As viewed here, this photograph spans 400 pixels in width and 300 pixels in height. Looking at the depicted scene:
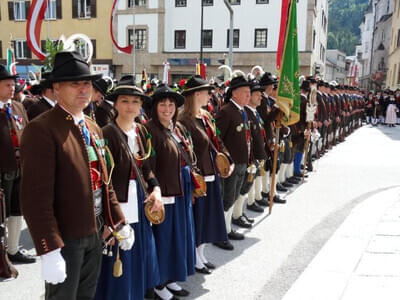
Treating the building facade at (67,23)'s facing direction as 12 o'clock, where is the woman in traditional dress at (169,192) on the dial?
The woman in traditional dress is roughly at 12 o'clock from the building facade.

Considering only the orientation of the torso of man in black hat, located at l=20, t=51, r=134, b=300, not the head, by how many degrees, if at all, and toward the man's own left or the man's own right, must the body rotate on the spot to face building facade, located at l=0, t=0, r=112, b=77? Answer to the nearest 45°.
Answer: approximately 135° to the man's own left

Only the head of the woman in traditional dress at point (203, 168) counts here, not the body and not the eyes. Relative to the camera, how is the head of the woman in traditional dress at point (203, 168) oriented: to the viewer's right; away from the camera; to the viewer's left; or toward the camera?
to the viewer's right

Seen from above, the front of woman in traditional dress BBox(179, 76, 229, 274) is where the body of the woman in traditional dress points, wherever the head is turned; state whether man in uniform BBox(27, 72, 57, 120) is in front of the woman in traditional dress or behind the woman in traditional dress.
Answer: behind

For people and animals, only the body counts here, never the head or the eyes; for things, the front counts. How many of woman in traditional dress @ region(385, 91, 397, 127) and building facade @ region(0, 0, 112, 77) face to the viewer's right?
0

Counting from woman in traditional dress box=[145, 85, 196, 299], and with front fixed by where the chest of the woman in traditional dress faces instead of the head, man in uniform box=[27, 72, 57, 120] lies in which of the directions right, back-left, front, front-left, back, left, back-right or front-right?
back

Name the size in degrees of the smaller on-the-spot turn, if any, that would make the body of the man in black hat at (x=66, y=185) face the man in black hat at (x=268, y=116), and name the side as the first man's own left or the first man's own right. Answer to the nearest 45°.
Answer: approximately 90° to the first man's own left

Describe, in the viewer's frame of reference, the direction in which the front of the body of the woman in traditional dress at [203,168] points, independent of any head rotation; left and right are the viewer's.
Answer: facing to the right of the viewer

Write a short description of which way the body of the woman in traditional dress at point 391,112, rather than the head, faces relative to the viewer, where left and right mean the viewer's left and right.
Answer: facing the viewer

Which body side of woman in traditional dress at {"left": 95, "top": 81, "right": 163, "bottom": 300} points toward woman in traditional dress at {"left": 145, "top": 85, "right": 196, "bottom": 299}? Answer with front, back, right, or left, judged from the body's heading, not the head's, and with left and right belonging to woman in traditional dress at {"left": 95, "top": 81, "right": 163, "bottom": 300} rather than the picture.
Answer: left

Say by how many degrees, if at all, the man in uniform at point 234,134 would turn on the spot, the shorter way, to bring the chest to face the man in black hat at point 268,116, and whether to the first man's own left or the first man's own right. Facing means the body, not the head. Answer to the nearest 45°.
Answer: approximately 135° to the first man's own left

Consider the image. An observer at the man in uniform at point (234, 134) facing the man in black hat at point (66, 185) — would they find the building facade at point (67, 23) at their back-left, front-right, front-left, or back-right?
back-right
